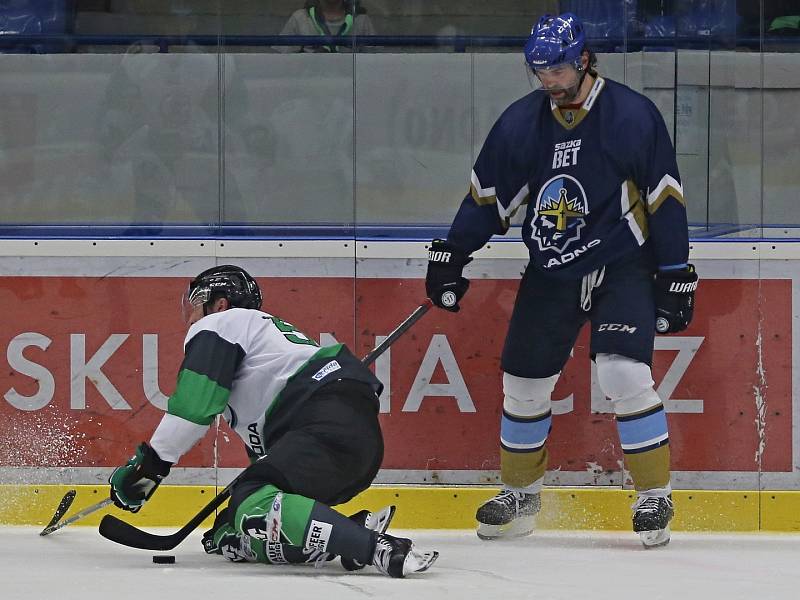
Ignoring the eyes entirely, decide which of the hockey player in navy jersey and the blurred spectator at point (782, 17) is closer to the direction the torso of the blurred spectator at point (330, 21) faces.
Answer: the hockey player in navy jersey

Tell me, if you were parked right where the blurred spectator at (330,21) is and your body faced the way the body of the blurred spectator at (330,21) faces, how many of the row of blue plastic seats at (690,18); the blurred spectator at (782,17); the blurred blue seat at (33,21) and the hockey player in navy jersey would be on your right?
1

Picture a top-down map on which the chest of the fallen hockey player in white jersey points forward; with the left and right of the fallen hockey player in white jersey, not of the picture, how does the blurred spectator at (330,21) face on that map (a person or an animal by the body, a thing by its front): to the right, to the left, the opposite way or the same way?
to the left

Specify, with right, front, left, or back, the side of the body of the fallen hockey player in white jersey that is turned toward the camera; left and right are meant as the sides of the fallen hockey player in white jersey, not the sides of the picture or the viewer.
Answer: left

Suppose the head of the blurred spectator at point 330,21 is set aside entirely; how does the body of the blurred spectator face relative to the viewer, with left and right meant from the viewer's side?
facing the viewer

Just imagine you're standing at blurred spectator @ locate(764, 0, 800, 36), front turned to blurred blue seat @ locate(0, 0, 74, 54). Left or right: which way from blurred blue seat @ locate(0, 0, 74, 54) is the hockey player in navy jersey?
left

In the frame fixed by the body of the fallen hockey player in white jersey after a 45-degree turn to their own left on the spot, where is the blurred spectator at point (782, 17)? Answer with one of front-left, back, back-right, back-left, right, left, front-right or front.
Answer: back

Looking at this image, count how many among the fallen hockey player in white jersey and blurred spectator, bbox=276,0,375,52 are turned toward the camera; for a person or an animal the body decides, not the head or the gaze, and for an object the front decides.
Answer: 1

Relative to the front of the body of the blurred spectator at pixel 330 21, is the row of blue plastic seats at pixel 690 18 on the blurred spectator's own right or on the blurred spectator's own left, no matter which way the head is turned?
on the blurred spectator's own left

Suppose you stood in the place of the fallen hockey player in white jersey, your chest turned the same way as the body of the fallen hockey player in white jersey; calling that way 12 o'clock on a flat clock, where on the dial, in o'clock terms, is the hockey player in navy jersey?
The hockey player in navy jersey is roughly at 5 o'clock from the fallen hockey player in white jersey.

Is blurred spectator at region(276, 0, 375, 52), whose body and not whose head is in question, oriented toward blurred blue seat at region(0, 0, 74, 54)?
no

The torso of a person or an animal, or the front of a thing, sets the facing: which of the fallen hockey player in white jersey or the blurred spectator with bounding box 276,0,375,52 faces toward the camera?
the blurred spectator

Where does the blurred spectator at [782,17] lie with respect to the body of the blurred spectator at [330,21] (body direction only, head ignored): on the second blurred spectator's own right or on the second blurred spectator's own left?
on the second blurred spectator's own left

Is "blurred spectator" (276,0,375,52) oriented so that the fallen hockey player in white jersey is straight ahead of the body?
yes

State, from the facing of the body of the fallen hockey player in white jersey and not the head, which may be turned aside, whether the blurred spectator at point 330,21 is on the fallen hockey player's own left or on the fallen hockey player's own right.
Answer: on the fallen hockey player's own right

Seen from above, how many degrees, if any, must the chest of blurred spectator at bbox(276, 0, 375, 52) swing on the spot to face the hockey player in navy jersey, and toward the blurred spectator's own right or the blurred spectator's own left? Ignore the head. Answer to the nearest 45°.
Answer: approximately 45° to the blurred spectator's own left
